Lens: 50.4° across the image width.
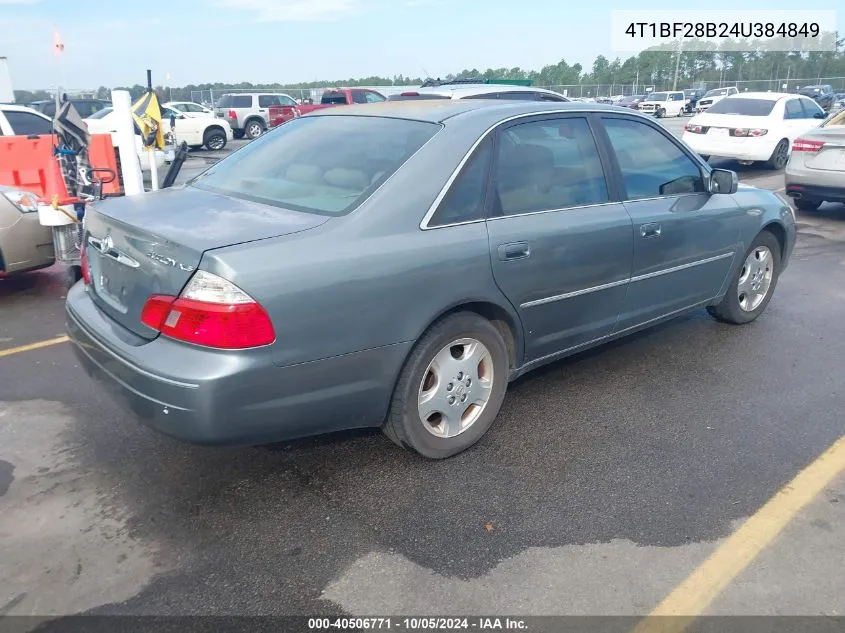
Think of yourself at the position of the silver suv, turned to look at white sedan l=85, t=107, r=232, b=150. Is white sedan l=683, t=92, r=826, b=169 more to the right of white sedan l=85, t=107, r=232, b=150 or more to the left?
left

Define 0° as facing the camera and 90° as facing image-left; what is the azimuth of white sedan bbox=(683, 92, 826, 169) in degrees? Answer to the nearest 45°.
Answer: approximately 225°

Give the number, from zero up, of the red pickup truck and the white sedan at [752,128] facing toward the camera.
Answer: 0
